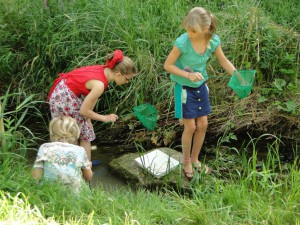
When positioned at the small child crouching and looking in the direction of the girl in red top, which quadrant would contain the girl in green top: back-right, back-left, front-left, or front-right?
front-right

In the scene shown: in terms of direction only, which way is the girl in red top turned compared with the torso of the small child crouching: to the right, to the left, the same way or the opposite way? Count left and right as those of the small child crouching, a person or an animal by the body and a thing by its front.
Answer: to the right

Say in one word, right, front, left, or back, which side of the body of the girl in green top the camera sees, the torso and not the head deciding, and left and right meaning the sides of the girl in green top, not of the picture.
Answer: front

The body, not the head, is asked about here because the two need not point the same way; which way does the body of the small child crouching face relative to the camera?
away from the camera

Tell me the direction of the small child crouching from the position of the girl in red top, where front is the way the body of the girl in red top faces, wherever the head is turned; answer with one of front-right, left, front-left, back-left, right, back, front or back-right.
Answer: right

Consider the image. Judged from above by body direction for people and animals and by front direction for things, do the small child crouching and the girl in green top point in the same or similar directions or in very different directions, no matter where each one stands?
very different directions

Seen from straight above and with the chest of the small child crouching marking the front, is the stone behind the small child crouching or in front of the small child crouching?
in front

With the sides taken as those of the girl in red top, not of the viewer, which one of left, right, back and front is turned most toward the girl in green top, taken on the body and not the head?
front

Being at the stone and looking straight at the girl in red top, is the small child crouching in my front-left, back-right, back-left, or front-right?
front-left

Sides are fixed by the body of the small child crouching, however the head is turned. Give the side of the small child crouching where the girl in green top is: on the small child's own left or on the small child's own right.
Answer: on the small child's own right

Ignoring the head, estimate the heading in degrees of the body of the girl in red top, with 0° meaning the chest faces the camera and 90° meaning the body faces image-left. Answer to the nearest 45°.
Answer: approximately 270°

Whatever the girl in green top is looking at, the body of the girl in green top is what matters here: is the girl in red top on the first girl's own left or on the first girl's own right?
on the first girl's own right

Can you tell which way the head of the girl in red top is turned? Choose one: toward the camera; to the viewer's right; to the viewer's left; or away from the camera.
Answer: to the viewer's right

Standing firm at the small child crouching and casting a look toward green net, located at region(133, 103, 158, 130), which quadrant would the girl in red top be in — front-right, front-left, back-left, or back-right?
front-left

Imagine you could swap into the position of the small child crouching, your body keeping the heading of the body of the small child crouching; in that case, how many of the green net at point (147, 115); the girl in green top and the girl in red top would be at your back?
0

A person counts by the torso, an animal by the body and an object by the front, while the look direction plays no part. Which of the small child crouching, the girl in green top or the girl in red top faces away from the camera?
the small child crouching

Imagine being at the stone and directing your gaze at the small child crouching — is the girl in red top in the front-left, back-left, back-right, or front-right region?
front-right
